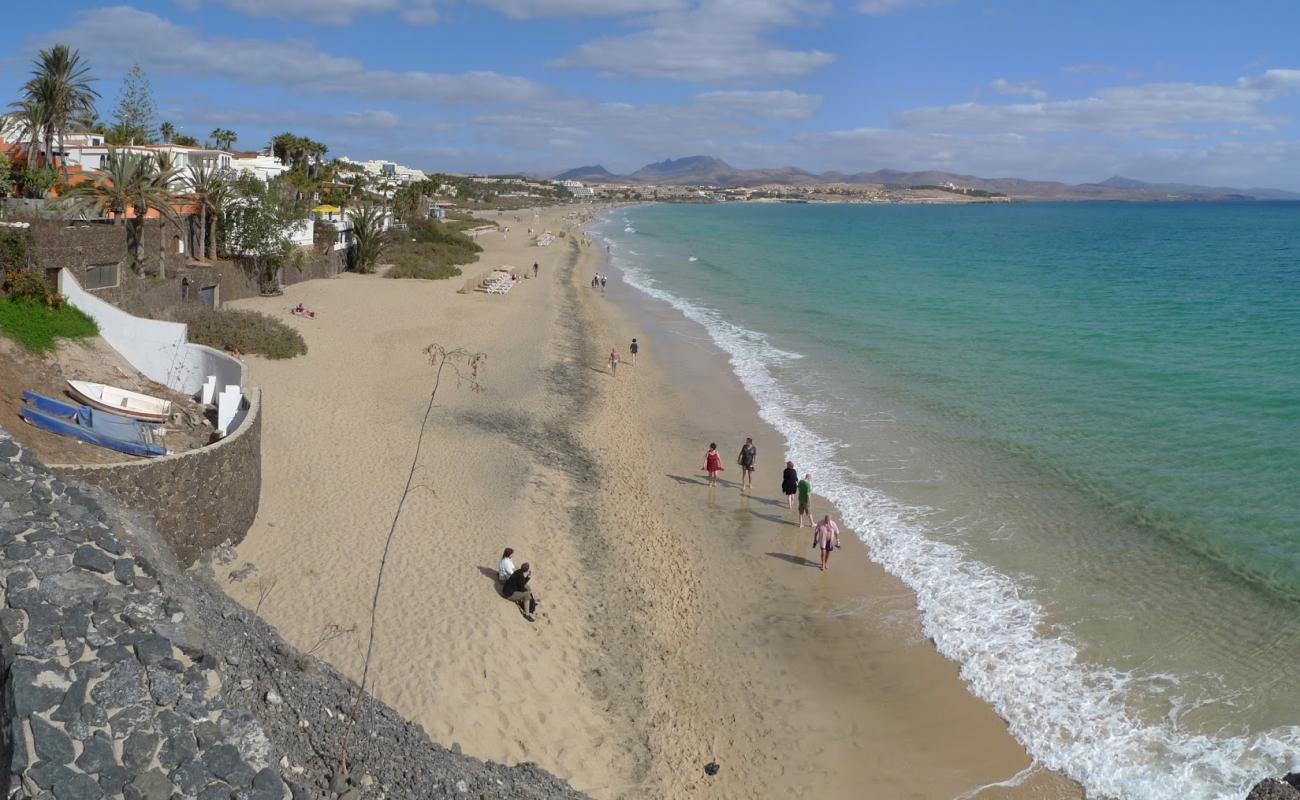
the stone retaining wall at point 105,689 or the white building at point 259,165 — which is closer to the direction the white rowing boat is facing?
the white building

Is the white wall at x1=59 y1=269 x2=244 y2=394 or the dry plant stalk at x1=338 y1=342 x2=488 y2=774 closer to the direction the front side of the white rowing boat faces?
the white wall

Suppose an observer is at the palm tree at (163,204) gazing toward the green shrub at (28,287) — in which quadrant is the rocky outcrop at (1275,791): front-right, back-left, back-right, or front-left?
front-left

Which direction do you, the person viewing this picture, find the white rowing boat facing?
facing away from the viewer and to the left of the viewer

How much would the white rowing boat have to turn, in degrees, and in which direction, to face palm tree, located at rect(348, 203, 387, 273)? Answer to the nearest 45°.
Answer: approximately 45° to its right

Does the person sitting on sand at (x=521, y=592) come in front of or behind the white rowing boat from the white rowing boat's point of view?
behind

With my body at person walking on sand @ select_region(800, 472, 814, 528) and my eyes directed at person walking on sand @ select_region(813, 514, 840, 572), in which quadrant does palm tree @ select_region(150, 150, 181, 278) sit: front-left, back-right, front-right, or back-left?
back-right

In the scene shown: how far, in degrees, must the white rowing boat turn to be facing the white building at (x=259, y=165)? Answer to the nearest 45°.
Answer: approximately 45° to its right

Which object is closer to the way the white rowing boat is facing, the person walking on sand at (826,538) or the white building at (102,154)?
the white building

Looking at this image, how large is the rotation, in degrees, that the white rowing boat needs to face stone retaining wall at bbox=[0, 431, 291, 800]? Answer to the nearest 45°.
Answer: approximately 135° to its left
